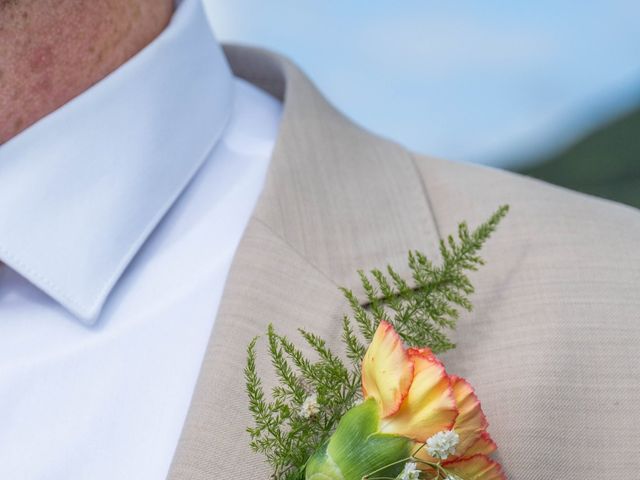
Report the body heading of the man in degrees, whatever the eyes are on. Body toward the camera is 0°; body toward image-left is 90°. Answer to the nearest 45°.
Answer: approximately 0°
